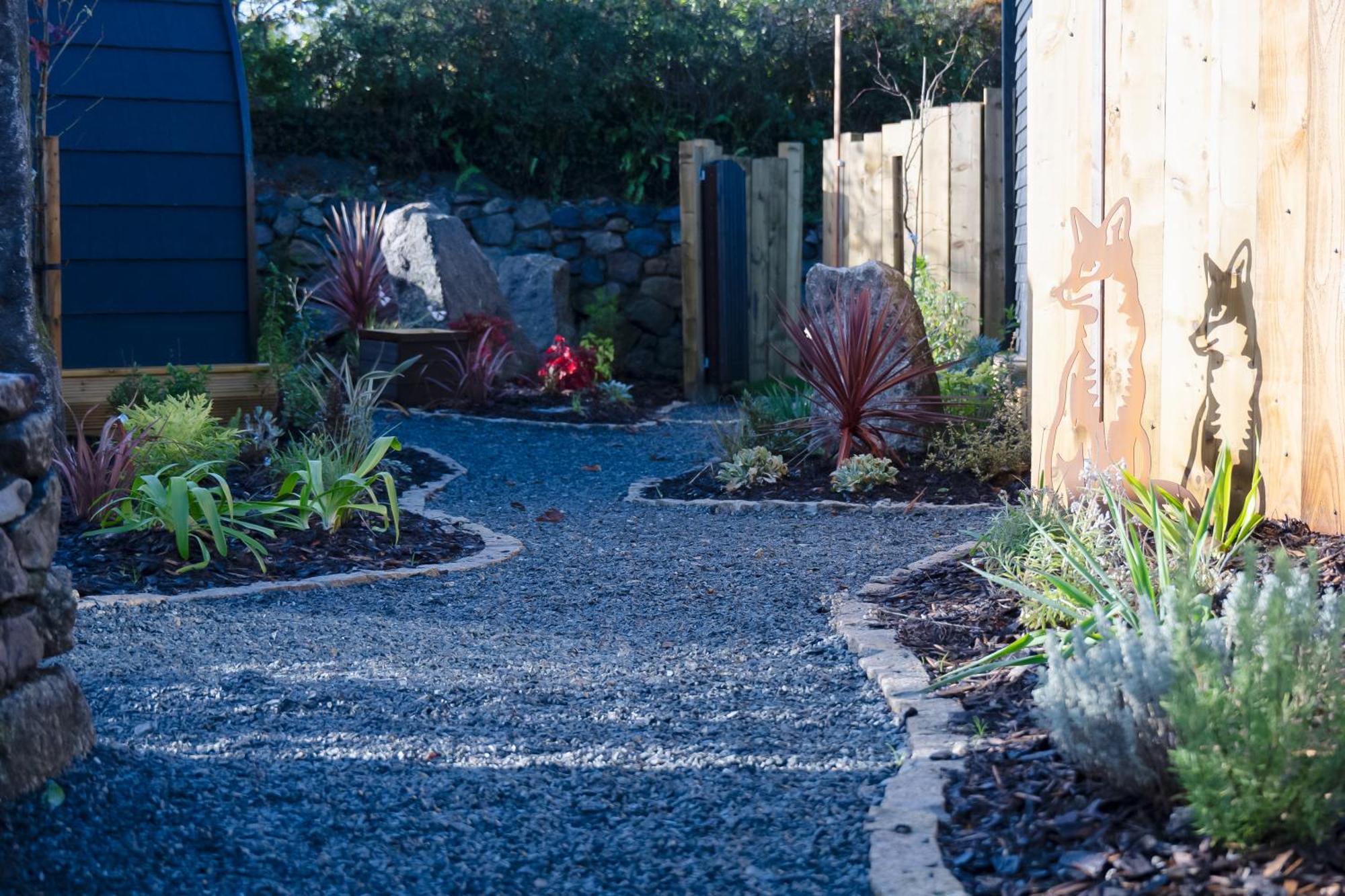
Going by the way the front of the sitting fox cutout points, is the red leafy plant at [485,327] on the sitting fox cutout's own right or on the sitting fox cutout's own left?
on the sitting fox cutout's own right

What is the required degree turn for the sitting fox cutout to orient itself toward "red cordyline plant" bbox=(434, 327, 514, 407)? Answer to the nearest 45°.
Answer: approximately 90° to its right

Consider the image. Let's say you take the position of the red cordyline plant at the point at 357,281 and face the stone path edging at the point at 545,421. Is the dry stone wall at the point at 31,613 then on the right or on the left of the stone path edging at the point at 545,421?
right

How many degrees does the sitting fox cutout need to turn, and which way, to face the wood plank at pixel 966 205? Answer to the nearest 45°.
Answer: approximately 135° to its right

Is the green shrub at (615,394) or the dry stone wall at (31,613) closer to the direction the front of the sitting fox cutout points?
the dry stone wall

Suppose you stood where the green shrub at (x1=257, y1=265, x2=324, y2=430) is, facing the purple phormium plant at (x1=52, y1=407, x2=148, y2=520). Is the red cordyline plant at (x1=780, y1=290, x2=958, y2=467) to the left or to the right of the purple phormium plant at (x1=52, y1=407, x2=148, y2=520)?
left

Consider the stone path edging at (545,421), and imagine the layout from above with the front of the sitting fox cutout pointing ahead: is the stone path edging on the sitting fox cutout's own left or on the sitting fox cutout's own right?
on the sitting fox cutout's own right

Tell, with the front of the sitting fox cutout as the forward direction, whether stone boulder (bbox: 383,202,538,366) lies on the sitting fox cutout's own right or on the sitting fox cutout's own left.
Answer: on the sitting fox cutout's own right

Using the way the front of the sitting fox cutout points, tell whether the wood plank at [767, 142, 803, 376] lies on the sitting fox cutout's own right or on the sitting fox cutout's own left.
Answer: on the sitting fox cutout's own right
